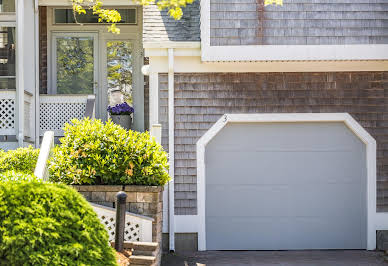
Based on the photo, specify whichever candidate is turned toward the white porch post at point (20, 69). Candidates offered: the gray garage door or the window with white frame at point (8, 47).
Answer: the window with white frame

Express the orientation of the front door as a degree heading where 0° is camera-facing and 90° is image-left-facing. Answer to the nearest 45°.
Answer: approximately 0°

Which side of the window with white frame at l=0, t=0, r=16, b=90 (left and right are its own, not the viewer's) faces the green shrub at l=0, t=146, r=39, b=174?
front

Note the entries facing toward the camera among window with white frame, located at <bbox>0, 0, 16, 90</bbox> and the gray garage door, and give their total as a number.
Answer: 2

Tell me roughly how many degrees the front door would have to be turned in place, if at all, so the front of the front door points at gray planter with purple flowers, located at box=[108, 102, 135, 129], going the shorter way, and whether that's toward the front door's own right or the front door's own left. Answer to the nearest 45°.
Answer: approximately 45° to the front door's own left

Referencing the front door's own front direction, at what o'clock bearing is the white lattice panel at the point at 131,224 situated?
The white lattice panel is roughly at 12 o'clock from the front door.

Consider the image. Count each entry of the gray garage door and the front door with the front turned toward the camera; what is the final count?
2

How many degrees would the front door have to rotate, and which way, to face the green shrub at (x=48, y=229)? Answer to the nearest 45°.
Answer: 0° — it already faces it

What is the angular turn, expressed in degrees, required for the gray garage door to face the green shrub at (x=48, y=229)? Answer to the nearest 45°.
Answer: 0° — it already faces it
